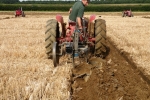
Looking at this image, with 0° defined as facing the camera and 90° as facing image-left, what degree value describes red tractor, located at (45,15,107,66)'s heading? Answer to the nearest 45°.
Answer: approximately 180°
